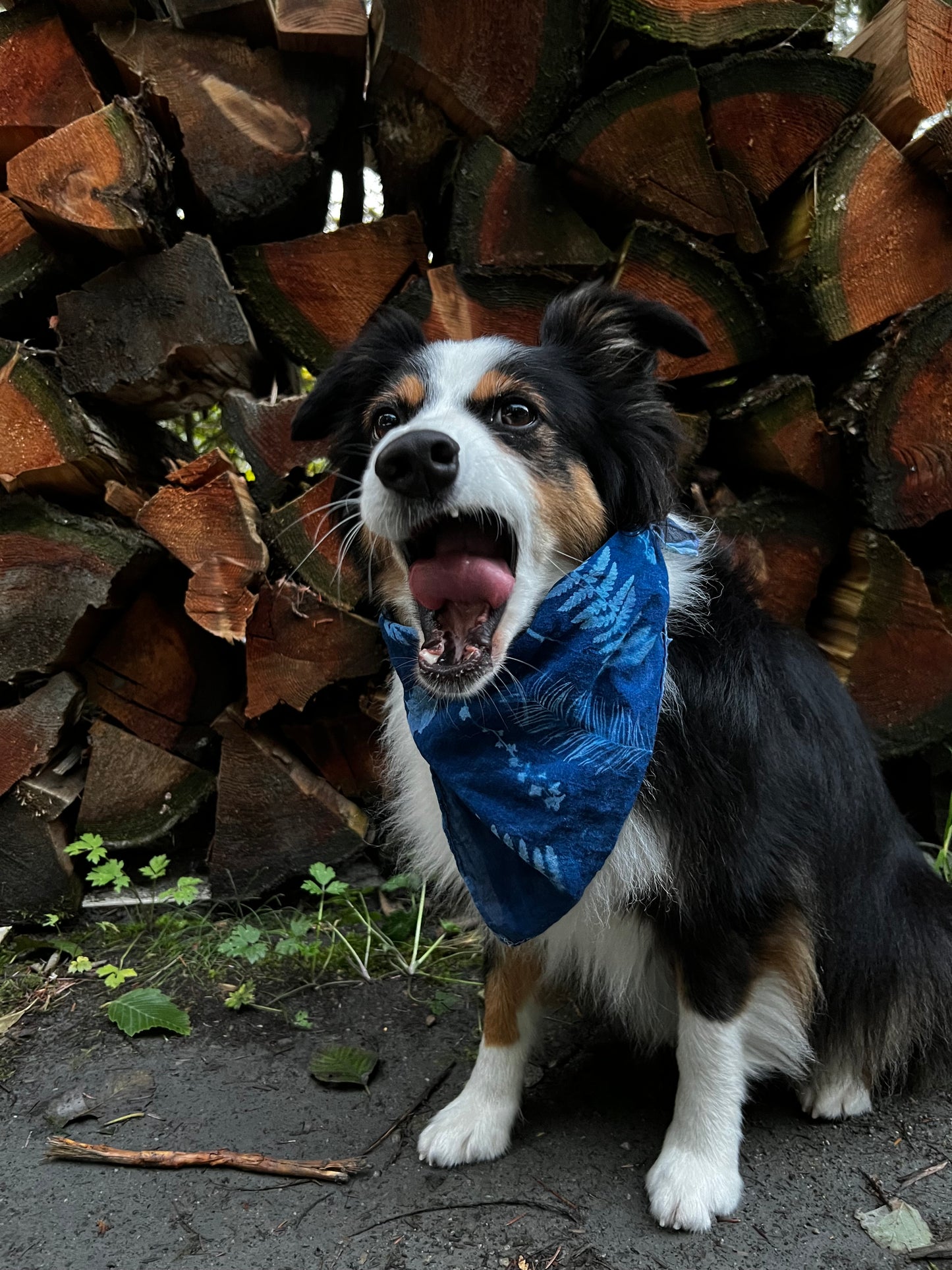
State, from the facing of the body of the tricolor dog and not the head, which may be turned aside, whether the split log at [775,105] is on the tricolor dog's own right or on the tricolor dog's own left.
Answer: on the tricolor dog's own right

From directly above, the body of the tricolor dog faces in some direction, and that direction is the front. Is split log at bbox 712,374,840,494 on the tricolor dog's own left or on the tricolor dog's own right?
on the tricolor dog's own right

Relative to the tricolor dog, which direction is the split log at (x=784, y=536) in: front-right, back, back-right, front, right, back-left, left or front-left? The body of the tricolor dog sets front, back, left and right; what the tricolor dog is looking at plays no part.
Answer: back-right

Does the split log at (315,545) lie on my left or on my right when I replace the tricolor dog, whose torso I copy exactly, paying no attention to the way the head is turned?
on my right

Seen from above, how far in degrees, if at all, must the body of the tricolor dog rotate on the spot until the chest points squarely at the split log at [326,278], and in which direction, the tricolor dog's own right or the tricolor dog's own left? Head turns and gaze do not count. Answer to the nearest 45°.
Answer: approximately 90° to the tricolor dog's own right

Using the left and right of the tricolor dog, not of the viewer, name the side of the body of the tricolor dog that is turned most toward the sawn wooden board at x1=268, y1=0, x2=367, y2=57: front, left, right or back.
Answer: right

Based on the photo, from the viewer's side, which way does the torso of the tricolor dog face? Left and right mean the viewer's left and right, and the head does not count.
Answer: facing the viewer and to the left of the viewer

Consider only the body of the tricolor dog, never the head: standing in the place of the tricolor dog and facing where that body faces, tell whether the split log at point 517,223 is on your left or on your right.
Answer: on your right

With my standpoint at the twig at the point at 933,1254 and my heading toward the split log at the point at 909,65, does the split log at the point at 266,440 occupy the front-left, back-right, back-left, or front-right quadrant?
front-left
